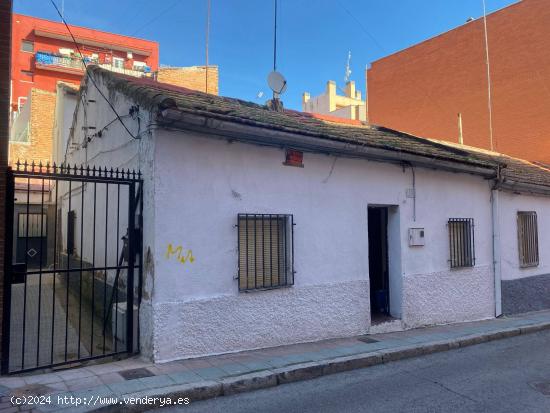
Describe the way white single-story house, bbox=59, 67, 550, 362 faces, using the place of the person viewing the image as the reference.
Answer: facing the viewer and to the right of the viewer

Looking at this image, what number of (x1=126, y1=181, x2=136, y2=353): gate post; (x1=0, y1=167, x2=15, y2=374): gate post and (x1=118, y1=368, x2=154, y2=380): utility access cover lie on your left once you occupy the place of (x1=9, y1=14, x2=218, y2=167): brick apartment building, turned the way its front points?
0

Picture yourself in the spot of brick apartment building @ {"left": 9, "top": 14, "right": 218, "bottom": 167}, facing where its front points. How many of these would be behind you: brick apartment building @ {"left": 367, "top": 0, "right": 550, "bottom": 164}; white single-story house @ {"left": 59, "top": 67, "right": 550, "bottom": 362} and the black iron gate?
0

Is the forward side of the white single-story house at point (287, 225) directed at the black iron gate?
no

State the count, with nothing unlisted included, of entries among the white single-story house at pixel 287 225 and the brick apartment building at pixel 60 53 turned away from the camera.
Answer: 0

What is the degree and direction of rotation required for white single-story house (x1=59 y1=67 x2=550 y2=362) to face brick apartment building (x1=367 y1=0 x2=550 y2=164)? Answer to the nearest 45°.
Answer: approximately 90° to its left

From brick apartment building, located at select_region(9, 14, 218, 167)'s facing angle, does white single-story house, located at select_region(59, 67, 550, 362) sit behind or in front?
in front

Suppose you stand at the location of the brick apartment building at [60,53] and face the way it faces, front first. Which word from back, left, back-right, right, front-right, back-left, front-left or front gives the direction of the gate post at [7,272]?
front-right

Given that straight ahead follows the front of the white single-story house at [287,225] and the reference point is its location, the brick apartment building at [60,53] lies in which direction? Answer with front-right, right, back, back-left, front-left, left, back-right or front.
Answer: back

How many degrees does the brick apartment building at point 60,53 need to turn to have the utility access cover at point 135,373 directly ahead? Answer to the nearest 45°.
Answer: approximately 45° to its right

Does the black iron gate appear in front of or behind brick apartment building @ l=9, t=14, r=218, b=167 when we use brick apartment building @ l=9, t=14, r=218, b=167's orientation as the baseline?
in front

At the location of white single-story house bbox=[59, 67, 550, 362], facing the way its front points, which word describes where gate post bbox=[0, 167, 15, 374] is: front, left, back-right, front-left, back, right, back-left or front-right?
right

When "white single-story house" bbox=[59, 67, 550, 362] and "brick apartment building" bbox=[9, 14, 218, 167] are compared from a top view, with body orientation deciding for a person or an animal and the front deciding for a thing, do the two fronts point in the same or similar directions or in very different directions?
same or similar directions
